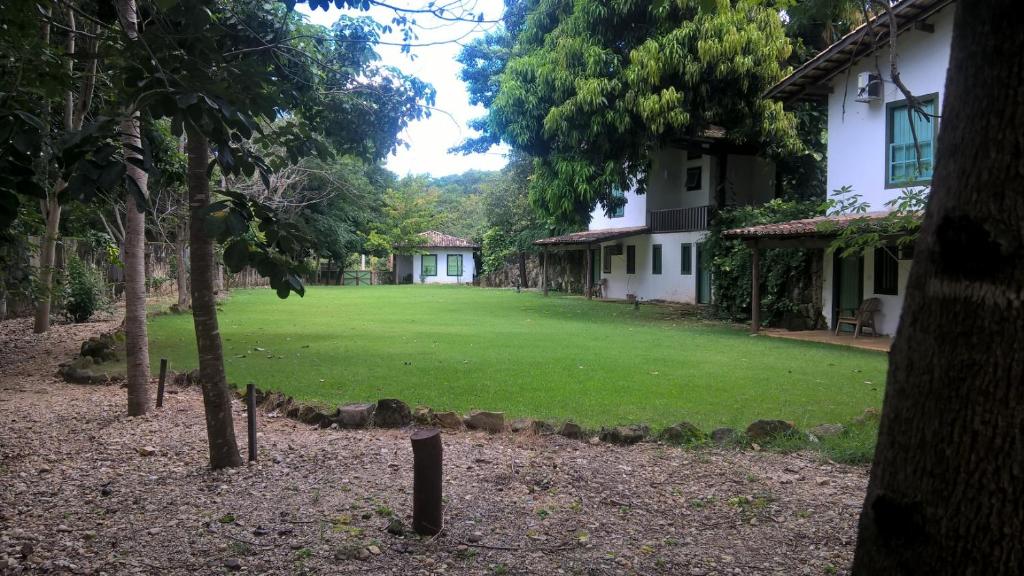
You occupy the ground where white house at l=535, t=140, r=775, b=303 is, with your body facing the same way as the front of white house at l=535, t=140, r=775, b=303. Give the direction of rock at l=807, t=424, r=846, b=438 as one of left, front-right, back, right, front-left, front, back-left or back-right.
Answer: front-left

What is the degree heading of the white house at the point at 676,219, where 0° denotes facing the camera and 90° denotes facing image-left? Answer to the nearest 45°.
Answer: approximately 45°

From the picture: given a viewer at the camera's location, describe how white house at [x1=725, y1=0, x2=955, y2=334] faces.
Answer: facing the viewer and to the left of the viewer

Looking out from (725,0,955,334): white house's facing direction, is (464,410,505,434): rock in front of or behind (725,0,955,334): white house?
in front

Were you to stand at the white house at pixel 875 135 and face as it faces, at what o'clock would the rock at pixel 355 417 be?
The rock is roughly at 11 o'clock from the white house.

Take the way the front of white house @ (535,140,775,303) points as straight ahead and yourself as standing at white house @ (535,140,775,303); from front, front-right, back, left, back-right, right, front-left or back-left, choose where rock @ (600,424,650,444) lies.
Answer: front-left

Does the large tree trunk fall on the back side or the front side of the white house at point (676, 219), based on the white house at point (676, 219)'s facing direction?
on the front side

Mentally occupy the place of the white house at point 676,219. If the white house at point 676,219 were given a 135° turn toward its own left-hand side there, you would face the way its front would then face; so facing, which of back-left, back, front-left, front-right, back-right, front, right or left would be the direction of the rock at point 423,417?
right

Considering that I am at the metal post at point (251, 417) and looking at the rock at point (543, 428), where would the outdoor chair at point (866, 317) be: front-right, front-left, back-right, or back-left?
front-left

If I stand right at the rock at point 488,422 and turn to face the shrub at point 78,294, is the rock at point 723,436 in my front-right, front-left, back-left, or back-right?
back-right

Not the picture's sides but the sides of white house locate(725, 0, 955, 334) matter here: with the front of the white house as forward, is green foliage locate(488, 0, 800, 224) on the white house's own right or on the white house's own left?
on the white house's own right

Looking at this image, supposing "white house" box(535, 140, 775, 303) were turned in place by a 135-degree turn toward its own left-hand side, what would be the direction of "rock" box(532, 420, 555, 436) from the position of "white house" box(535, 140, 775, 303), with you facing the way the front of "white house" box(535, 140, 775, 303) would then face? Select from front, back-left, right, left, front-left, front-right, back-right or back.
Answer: right

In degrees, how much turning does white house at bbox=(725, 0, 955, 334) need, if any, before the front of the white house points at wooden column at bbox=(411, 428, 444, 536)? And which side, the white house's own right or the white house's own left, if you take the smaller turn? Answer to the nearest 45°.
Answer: approximately 45° to the white house's own left

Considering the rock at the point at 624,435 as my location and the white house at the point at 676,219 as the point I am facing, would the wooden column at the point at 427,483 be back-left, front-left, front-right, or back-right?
back-left

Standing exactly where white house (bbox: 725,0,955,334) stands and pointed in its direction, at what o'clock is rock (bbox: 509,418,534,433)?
The rock is roughly at 11 o'clock from the white house.

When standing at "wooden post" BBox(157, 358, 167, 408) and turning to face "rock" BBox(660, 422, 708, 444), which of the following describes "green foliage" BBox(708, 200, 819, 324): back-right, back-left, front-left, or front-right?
front-left

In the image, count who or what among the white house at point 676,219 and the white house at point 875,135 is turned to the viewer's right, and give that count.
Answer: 0

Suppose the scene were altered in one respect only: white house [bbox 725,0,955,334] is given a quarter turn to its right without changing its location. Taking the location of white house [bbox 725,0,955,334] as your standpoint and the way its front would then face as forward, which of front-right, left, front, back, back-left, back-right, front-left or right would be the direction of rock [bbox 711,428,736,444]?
back-left

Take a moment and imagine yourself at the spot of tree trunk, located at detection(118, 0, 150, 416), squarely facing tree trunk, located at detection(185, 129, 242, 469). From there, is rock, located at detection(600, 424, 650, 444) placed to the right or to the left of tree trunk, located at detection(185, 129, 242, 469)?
left

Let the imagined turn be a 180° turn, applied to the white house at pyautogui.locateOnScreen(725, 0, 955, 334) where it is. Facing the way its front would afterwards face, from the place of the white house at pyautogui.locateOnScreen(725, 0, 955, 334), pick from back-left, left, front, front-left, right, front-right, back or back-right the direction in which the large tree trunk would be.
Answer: back-right
